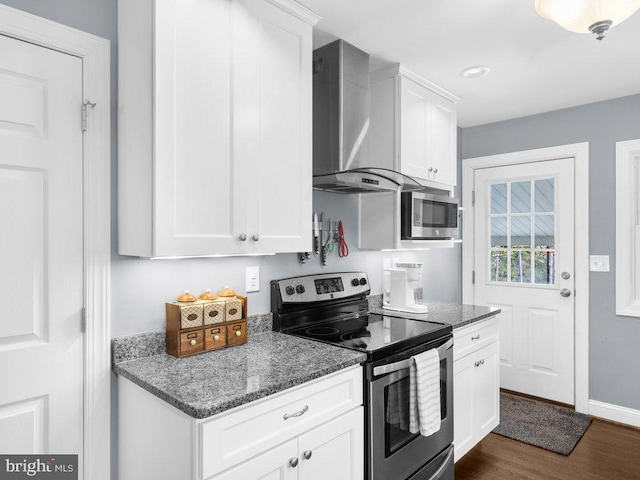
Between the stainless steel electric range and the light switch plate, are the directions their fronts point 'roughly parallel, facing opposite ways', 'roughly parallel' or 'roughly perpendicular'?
roughly perpendicular

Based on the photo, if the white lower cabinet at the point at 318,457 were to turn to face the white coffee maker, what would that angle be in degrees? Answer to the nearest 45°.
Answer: approximately 90° to its left

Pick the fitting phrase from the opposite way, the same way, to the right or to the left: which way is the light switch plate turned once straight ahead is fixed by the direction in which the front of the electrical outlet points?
to the right

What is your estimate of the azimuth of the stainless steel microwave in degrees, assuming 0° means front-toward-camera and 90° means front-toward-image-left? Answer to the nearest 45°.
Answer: approximately 315°

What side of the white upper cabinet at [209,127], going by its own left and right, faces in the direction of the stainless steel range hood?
left

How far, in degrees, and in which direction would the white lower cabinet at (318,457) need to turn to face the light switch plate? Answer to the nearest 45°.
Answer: approximately 90° to its left

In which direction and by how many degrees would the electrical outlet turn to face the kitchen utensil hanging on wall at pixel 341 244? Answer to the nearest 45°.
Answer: approximately 90° to its left

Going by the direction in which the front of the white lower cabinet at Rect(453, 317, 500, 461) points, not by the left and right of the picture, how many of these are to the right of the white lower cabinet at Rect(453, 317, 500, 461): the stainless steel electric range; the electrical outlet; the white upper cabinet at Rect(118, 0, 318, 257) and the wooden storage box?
4

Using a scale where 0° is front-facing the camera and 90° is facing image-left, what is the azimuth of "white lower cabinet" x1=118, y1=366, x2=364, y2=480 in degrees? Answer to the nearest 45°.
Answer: approximately 315°

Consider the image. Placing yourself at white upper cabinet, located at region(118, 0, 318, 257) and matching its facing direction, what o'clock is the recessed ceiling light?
The recessed ceiling light is roughly at 10 o'clock from the white upper cabinet.

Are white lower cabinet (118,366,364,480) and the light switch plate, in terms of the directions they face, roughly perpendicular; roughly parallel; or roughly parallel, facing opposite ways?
roughly perpendicular

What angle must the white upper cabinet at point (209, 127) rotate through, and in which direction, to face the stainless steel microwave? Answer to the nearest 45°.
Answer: approximately 90° to its left

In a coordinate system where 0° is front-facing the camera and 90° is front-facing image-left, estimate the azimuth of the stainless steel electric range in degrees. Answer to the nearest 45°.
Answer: approximately 315°
